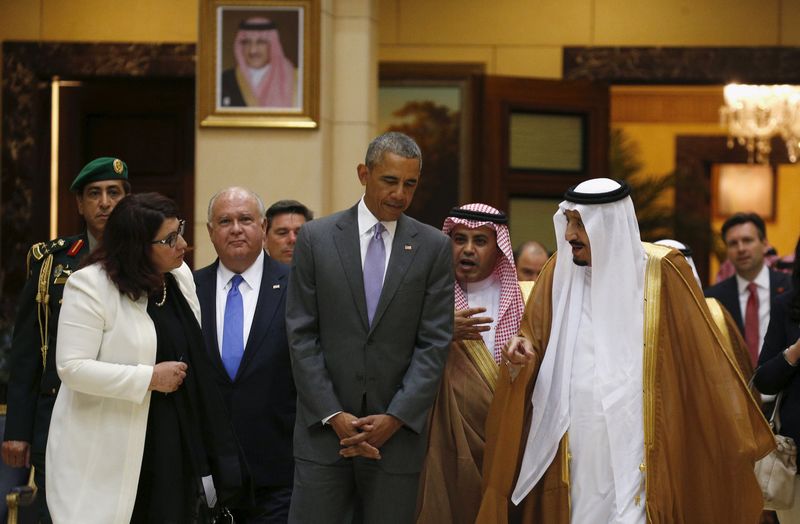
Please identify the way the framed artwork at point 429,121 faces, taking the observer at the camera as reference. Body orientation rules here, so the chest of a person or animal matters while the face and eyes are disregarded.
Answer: facing the viewer

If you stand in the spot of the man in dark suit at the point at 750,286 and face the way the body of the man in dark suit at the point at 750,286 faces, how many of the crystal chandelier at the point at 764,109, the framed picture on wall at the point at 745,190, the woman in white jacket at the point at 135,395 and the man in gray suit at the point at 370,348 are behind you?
2

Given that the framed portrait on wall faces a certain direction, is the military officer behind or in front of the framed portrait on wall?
in front

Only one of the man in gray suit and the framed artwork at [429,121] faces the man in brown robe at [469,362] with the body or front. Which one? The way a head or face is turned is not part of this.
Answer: the framed artwork

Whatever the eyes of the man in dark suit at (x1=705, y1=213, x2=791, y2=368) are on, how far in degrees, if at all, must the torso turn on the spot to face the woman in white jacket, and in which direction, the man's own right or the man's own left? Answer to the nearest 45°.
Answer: approximately 45° to the man's own right

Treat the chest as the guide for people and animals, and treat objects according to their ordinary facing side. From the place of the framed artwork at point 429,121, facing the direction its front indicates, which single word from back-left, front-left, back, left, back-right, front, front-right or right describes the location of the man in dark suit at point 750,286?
front-left

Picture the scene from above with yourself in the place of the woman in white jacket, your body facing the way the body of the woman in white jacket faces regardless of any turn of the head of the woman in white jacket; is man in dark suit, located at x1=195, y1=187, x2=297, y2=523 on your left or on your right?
on your left

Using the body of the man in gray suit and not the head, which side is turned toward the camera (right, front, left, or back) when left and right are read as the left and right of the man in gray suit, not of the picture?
front

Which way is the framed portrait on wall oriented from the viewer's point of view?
toward the camera

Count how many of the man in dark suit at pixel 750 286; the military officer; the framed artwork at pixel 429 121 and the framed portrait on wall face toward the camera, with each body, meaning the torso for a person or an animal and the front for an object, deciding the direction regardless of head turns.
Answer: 4

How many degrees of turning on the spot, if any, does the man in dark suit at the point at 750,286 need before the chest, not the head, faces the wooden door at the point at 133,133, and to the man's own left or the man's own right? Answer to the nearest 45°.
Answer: approximately 90° to the man's own right

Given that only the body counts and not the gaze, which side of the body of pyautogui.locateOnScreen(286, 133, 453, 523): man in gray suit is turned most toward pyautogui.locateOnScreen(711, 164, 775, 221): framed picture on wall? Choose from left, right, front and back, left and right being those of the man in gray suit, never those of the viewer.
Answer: back

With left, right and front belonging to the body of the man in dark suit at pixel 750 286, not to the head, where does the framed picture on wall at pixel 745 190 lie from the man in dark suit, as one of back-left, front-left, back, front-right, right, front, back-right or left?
back

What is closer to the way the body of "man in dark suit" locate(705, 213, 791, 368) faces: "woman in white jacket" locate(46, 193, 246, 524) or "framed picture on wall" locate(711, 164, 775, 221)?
the woman in white jacket
